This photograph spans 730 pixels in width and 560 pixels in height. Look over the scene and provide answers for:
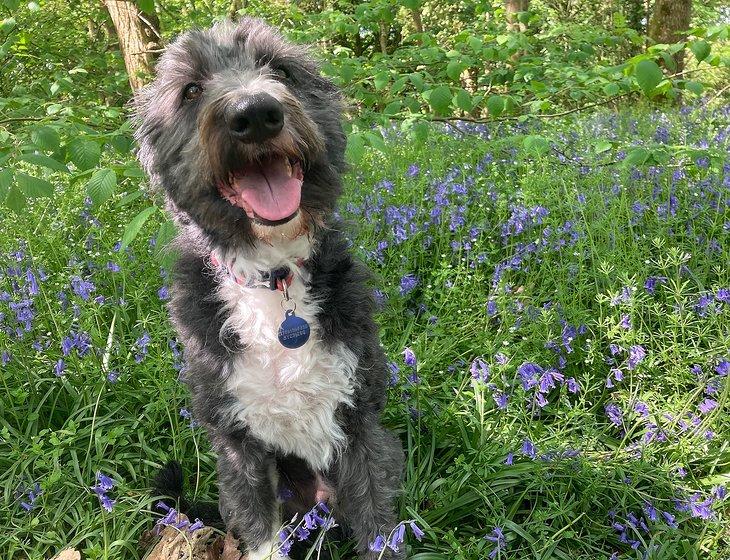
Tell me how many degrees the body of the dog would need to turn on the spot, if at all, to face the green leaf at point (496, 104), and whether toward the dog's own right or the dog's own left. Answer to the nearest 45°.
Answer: approximately 135° to the dog's own left

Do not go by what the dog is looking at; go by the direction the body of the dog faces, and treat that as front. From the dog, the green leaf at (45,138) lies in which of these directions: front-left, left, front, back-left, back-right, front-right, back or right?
back-right

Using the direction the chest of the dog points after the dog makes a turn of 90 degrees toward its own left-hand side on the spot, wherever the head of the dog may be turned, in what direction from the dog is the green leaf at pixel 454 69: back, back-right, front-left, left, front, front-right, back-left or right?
front-left

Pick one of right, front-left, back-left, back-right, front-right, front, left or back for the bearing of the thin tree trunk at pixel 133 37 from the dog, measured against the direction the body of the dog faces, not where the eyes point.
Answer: back

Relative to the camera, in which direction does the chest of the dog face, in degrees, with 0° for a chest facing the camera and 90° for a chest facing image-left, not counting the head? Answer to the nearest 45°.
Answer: approximately 0°

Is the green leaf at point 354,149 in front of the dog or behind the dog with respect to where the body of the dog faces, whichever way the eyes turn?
behind

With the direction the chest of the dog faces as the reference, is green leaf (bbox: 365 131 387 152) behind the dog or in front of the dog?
behind

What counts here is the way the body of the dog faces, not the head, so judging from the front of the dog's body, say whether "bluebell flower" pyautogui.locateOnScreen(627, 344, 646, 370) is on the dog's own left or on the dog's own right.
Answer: on the dog's own left

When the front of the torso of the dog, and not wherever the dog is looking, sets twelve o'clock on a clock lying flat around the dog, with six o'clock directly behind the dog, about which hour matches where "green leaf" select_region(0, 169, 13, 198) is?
The green leaf is roughly at 4 o'clock from the dog.

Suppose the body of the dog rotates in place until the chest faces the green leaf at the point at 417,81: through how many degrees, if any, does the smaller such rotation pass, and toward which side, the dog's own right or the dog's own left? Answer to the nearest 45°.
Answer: approximately 135° to the dog's own left

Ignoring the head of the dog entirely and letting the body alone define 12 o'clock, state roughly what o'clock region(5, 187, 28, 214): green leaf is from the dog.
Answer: The green leaf is roughly at 4 o'clock from the dog.

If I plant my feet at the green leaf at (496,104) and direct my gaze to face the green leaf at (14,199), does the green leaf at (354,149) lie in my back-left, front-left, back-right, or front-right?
front-left
